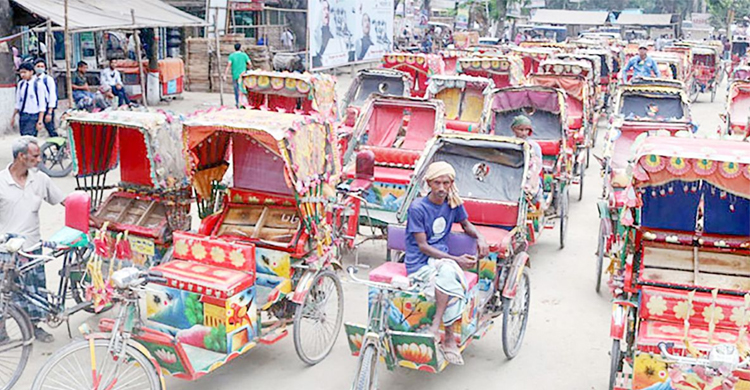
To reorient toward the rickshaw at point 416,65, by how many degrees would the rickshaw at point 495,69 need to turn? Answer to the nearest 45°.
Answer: approximately 90° to its right

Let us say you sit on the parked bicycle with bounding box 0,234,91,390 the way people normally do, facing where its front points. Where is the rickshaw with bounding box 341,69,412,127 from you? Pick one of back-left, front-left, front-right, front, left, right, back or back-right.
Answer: back

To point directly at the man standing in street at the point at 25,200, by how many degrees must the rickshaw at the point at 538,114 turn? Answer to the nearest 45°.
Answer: approximately 45° to its right

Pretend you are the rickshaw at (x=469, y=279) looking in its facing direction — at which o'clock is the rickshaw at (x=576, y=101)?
the rickshaw at (x=576, y=101) is roughly at 5 o'clock from the rickshaw at (x=469, y=279).

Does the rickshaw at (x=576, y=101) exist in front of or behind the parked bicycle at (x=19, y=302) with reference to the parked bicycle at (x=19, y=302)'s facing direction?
behind

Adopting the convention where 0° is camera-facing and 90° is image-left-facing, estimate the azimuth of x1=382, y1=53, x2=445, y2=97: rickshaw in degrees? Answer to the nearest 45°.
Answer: approximately 45°

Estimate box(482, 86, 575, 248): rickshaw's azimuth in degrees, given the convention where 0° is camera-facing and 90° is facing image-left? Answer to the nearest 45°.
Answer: approximately 0°

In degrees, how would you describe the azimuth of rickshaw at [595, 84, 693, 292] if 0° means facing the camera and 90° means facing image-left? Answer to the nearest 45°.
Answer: approximately 0°

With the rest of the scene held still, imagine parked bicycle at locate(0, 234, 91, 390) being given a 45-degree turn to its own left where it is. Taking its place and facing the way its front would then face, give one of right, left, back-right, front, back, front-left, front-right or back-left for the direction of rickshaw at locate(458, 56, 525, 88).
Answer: back-left

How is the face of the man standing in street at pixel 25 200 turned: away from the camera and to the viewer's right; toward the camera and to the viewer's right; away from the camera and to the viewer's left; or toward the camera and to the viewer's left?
toward the camera and to the viewer's right

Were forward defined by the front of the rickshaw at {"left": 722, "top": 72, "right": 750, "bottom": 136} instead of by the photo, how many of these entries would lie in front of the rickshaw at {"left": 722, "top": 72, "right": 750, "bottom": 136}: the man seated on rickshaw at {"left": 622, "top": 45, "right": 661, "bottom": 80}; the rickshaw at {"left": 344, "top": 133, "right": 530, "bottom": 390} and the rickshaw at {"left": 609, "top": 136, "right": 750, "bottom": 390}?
2
